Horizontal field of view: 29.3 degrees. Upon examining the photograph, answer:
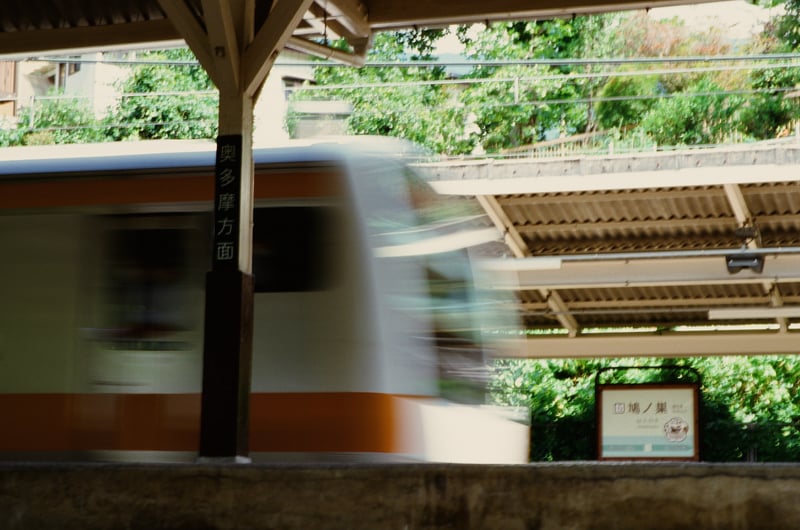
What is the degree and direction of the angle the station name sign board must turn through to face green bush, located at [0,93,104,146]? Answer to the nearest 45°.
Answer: approximately 135° to its right

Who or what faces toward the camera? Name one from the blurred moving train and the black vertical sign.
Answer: the black vertical sign

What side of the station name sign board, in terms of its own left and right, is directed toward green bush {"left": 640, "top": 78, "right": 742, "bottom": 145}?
back

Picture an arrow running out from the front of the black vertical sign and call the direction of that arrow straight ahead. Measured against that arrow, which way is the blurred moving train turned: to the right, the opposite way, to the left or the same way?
to the left

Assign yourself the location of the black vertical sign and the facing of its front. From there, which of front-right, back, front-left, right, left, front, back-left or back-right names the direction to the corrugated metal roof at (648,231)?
back-left

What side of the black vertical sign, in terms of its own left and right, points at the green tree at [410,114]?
back

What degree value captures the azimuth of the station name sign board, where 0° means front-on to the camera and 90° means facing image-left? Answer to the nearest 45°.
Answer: approximately 0°

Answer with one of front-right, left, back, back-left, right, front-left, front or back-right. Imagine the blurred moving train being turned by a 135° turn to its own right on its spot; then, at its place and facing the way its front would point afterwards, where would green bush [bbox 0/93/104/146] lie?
back-right

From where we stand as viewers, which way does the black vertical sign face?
facing the viewer

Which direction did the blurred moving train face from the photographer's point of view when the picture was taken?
facing to the right of the viewer

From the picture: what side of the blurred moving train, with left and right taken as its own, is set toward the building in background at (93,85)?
left

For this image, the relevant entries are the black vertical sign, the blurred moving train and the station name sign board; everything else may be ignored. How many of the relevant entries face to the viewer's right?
1

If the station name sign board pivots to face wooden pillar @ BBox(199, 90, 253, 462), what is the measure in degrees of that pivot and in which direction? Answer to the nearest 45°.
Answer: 0° — it already faces it

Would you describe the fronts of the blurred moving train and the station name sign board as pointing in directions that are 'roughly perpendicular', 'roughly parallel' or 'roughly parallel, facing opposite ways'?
roughly perpendicular

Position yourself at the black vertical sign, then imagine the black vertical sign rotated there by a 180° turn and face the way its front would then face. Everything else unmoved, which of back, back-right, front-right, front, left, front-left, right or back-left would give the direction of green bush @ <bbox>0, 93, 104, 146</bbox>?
front
